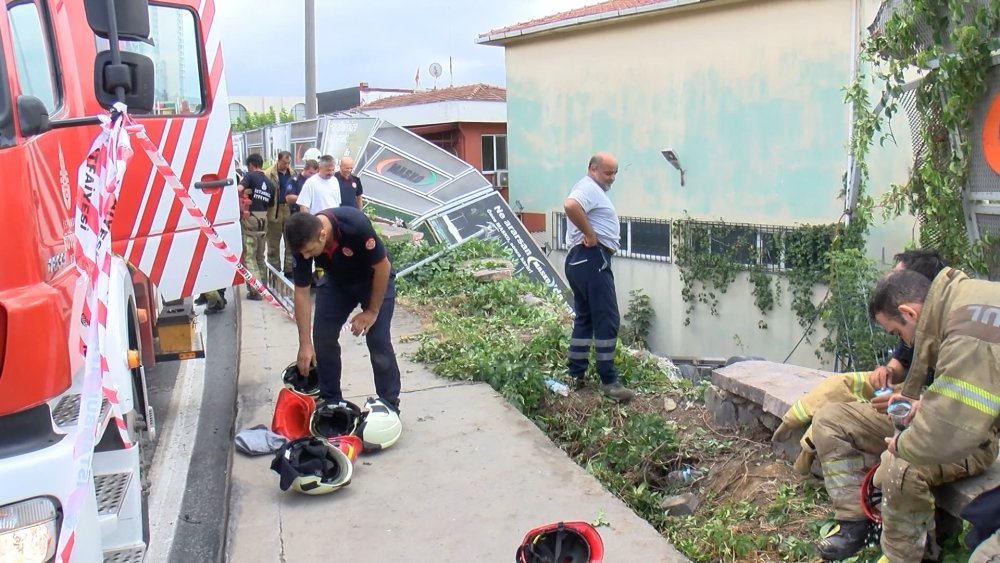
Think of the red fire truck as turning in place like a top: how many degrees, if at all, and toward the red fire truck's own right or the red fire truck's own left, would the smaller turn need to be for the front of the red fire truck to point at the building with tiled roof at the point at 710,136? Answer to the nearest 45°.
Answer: approximately 180°

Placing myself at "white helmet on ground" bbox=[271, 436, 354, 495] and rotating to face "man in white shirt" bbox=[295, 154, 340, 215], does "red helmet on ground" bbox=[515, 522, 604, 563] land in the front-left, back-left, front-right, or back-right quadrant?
back-right

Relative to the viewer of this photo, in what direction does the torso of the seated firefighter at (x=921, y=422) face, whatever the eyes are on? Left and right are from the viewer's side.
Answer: facing to the left of the viewer

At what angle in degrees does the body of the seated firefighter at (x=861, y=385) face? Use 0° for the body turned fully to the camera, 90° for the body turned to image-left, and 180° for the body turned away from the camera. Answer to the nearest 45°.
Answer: approximately 90°

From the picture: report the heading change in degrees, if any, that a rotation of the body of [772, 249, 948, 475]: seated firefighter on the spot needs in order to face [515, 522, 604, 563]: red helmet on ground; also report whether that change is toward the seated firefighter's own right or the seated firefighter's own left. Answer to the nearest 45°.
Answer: approximately 45° to the seated firefighter's own left

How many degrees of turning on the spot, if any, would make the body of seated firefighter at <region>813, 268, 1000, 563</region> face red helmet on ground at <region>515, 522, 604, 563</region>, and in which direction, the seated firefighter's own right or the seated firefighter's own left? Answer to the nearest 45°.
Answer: approximately 45° to the seated firefighter's own left

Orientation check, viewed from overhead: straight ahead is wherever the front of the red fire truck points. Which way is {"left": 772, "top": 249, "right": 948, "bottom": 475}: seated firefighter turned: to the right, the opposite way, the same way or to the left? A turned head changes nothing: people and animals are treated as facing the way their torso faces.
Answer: to the right

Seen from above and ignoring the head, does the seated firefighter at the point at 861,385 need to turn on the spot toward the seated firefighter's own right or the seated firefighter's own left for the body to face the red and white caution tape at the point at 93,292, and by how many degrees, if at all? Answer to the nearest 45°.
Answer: approximately 45° to the seated firefighter's own left

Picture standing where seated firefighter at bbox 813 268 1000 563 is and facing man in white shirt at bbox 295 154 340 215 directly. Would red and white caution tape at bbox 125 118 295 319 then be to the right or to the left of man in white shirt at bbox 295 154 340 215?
left

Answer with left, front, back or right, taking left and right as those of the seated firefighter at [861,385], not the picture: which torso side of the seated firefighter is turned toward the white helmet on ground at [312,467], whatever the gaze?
front

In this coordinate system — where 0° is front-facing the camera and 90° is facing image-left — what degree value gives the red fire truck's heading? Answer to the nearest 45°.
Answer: approximately 45°

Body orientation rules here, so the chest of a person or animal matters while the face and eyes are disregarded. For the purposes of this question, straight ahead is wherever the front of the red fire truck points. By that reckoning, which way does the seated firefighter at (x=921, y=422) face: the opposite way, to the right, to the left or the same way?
to the right

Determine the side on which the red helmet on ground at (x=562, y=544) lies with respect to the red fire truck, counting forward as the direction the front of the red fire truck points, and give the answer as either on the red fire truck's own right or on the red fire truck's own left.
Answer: on the red fire truck's own left

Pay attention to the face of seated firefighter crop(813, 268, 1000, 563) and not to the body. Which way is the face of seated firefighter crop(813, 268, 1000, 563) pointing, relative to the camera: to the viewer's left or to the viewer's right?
to the viewer's left
